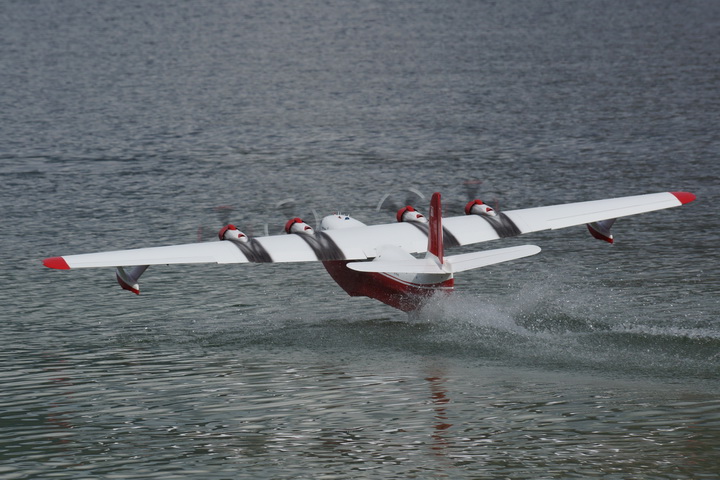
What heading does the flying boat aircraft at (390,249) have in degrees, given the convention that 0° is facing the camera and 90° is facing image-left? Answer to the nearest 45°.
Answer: approximately 135°
